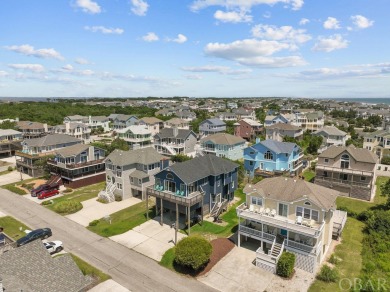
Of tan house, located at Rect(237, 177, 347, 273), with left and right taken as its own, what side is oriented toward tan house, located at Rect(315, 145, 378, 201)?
back

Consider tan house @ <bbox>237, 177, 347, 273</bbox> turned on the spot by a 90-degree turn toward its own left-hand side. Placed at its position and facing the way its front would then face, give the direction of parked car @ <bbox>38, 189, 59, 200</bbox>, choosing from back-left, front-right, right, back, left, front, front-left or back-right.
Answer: back-right

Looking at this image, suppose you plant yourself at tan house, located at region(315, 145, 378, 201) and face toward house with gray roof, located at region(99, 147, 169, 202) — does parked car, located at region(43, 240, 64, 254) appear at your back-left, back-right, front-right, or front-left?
front-left

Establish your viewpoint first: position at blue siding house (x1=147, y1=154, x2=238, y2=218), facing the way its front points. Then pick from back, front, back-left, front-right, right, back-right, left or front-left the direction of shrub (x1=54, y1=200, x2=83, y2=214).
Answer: front-right

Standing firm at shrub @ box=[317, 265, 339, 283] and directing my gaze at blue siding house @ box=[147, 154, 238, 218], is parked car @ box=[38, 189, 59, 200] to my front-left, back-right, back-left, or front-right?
front-left

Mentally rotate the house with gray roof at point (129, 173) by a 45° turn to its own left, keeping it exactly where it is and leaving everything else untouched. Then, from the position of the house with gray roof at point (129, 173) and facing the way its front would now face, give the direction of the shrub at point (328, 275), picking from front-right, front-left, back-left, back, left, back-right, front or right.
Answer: front-left

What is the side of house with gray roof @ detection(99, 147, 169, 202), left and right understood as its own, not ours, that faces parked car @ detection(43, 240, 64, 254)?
front

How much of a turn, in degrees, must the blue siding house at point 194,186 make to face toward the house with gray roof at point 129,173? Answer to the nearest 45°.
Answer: approximately 90° to its right

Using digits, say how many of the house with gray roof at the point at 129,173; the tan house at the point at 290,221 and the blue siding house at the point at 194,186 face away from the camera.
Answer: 0

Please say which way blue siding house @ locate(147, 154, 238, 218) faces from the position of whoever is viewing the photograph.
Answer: facing the viewer and to the left of the viewer

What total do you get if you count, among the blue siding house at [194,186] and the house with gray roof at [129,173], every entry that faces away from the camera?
0

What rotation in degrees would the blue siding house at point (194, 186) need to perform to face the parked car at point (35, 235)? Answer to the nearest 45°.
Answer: approximately 45° to its right

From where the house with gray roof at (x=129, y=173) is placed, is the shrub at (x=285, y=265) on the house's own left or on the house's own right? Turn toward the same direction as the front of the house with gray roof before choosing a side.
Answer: on the house's own left

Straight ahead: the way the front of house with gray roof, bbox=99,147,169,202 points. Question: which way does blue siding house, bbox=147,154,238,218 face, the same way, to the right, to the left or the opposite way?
the same way

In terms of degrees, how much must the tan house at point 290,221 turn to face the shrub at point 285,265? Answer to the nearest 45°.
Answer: approximately 45° to its left

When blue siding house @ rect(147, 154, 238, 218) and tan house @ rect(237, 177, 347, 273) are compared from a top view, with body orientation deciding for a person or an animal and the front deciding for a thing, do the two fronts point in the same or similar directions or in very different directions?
same or similar directions

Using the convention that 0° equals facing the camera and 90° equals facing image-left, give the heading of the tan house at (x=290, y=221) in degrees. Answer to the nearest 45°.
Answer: approximately 45°

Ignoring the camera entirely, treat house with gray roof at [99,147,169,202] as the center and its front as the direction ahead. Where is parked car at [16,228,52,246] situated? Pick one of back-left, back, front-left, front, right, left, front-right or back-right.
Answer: front
